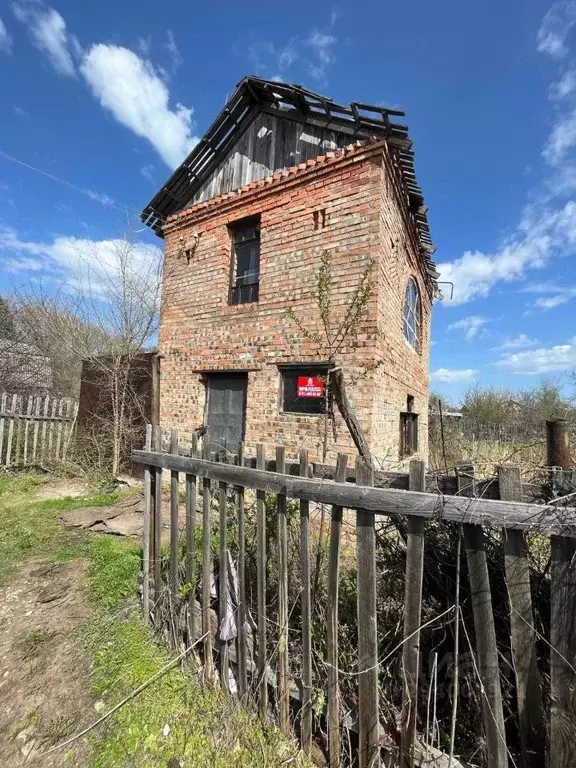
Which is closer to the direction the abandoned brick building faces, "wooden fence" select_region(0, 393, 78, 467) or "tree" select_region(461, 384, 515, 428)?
the wooden fence

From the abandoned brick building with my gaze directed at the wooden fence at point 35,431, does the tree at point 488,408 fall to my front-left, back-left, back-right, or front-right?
back-right

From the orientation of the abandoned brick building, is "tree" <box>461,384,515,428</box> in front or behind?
behind

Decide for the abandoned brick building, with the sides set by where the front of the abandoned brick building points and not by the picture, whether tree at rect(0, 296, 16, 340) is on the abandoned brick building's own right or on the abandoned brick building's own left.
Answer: on the abandoned brick building's own right

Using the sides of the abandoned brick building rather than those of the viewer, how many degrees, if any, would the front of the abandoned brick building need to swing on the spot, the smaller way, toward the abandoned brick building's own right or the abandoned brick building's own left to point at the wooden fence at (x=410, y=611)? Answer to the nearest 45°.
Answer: approximately 45° to the abandoned brick building's own left

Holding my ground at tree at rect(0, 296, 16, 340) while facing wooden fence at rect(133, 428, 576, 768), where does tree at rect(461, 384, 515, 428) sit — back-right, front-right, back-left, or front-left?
front-left

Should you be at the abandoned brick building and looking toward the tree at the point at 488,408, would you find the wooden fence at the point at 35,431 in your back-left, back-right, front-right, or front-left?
back-left

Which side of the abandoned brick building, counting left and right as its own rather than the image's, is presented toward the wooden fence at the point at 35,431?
right

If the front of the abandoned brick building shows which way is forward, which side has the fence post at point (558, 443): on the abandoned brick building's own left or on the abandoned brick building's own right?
on the abandoned brick building's own left
